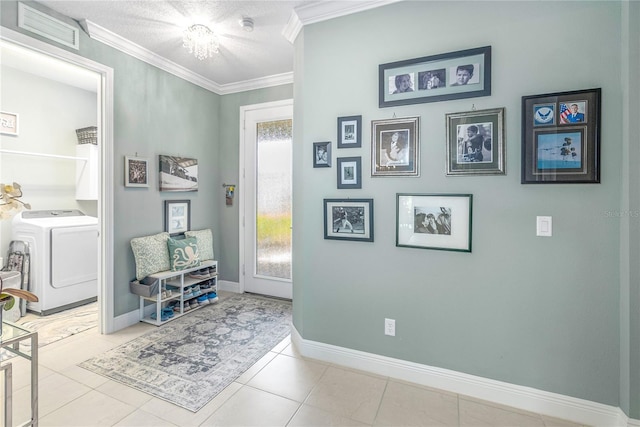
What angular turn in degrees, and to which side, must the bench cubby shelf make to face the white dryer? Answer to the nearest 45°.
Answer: approximately 180°

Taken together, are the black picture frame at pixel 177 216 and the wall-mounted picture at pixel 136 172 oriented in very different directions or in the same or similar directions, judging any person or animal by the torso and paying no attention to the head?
same or similar directions

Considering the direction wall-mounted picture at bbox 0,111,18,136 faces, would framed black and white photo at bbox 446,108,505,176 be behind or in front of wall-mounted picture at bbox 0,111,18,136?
in front

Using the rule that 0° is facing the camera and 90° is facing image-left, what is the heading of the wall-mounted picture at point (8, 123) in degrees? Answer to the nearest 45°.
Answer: approximately 315°

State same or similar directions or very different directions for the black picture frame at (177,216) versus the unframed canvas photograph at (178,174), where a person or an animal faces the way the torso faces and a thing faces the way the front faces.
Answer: same or similar directions

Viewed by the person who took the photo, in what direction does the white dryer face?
facing the viewer and to the right of the viewer

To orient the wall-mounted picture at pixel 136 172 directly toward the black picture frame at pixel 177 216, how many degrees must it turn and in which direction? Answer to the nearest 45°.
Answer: approximately 90° to its left

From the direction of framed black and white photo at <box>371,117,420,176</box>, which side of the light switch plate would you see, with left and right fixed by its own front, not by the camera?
right

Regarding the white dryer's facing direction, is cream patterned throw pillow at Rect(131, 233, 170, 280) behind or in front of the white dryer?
in front

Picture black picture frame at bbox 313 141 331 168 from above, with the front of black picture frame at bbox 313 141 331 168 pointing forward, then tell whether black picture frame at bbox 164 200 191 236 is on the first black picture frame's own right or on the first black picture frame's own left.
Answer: on the first black picture frame's own right

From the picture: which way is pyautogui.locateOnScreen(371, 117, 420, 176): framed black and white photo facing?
toward the camera

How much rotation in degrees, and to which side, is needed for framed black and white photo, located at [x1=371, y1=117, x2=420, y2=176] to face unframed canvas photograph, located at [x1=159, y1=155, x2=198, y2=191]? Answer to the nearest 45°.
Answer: approximately 90° to its right

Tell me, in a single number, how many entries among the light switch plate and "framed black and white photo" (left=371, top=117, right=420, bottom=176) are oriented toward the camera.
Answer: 2

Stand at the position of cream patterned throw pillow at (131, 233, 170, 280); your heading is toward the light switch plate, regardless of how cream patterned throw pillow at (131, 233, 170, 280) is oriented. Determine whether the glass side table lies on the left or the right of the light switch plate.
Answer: right

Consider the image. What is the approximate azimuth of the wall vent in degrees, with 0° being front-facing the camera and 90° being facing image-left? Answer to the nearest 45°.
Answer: approximately 315°
